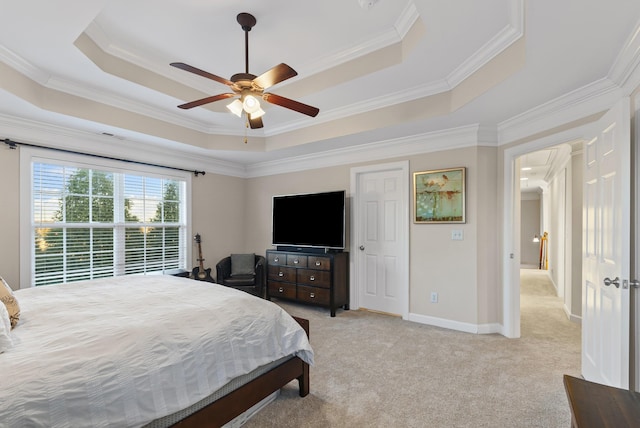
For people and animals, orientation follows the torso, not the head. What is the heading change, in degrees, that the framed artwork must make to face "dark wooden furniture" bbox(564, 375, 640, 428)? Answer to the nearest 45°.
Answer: approximately 45° to its left

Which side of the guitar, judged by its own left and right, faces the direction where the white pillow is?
front

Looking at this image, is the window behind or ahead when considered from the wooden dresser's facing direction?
ahead

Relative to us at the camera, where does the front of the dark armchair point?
facing the viewer

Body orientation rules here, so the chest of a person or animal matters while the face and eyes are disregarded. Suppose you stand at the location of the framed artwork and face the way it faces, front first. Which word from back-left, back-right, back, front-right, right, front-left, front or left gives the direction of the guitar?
front-right

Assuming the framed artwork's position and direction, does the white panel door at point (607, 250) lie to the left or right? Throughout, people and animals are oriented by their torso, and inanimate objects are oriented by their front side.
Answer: on its left

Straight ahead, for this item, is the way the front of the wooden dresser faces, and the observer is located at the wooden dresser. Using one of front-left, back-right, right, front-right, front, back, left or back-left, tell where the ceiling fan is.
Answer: front-left

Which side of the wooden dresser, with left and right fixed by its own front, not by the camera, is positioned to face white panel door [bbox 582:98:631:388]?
left

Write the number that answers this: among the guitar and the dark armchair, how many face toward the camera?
2

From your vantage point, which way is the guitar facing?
toward the camera

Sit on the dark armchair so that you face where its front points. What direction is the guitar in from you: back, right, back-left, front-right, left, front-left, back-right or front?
right

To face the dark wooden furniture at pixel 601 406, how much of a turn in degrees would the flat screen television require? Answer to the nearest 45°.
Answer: approximately 45° to its left

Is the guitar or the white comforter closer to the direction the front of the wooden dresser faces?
the white comforter

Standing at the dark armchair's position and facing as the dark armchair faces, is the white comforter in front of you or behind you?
in front

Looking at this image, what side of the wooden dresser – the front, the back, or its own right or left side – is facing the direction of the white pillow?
front
